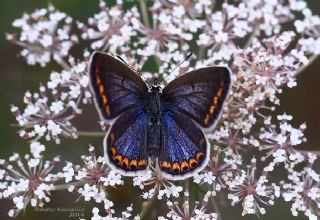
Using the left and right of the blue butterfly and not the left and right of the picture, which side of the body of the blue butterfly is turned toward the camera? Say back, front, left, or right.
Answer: back

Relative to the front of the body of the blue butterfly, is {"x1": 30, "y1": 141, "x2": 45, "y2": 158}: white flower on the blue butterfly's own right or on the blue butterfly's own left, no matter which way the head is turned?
on the blue butterfly's own left
